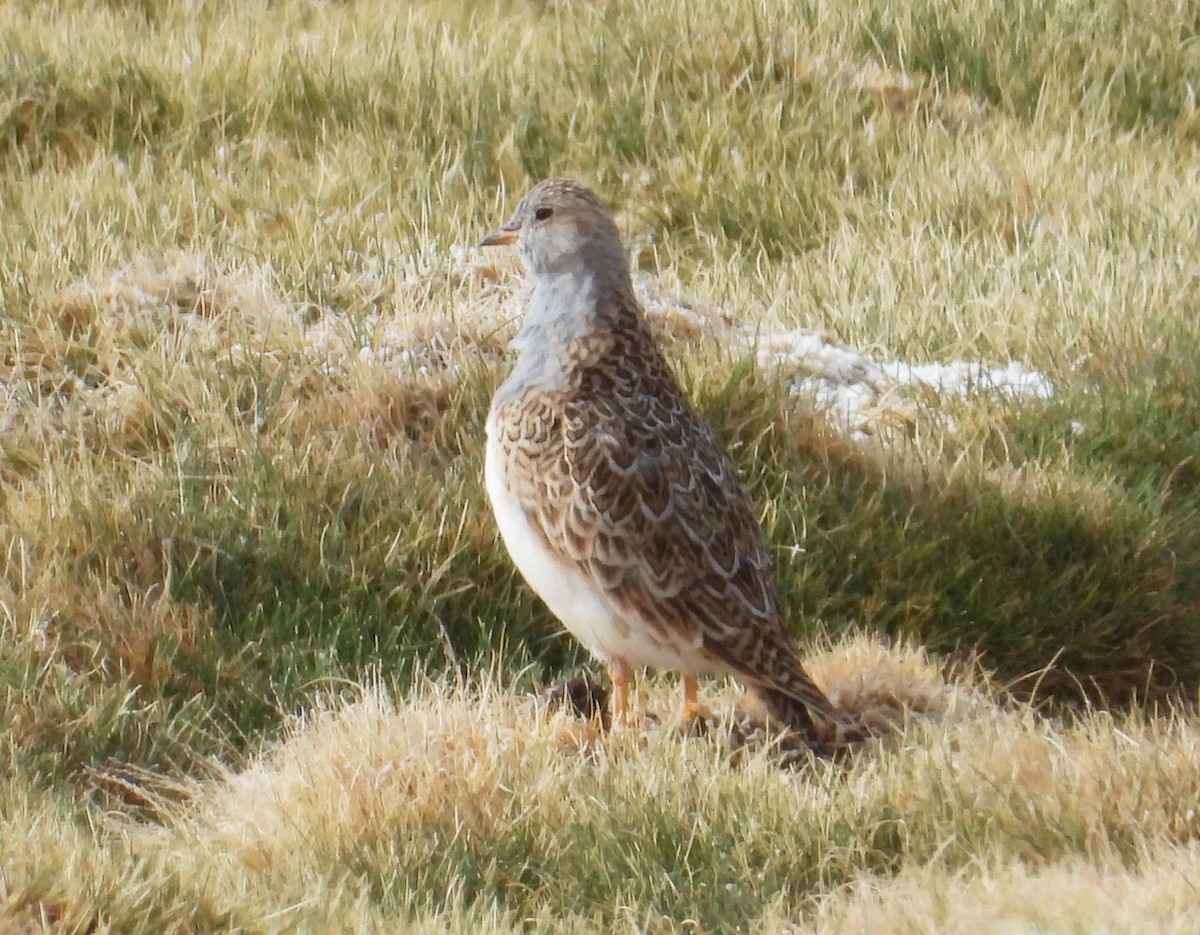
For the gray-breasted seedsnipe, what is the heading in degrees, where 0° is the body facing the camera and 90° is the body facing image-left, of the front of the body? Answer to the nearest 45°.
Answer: approximately 90°
